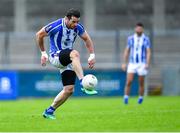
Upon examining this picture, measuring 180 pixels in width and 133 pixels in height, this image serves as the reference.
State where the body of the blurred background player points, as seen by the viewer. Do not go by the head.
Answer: toward the camera
